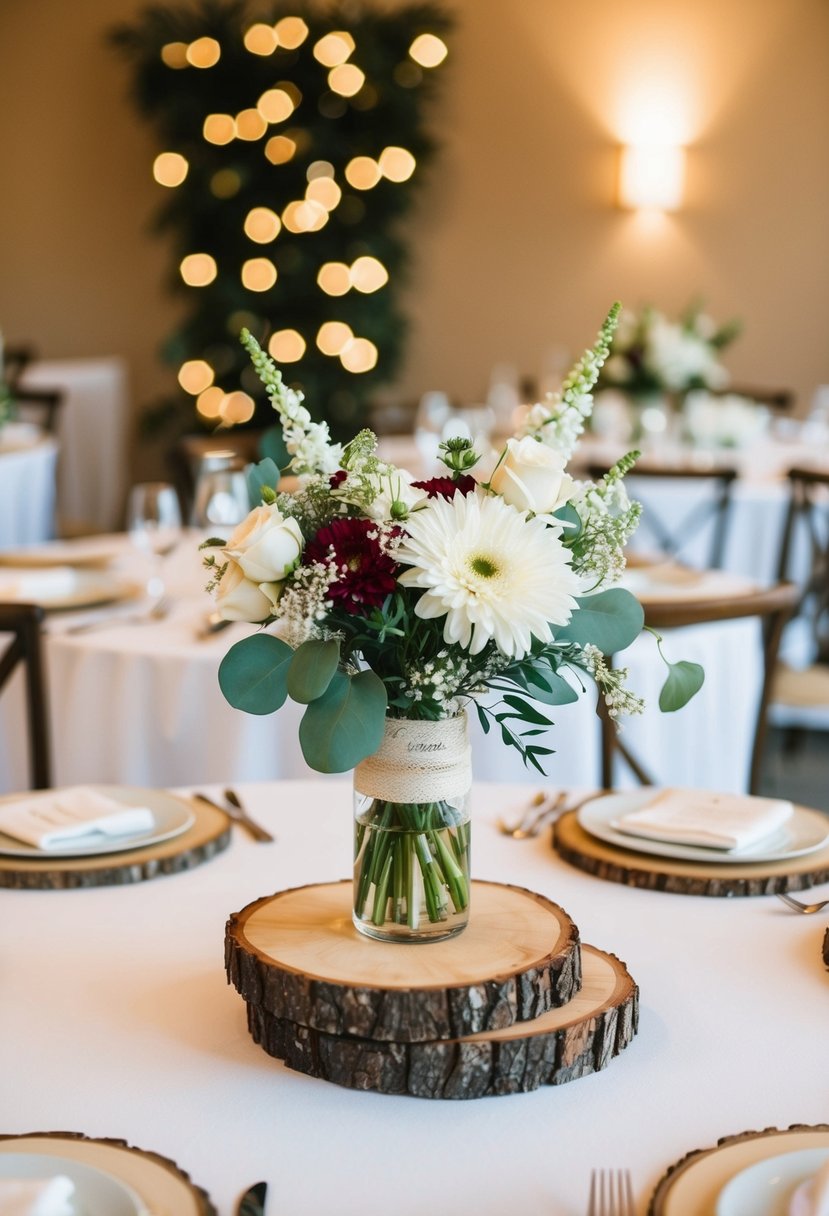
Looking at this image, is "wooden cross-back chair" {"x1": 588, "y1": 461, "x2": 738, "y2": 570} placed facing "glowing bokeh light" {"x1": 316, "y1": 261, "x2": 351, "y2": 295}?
no

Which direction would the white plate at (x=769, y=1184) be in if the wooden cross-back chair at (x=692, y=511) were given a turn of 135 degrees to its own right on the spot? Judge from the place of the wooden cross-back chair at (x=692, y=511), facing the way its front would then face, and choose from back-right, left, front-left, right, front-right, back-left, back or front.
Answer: back-left

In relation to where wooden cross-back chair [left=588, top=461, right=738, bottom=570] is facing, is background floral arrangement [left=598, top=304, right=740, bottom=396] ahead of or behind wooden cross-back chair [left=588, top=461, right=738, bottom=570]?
behind

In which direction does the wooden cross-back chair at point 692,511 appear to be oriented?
toward the camera

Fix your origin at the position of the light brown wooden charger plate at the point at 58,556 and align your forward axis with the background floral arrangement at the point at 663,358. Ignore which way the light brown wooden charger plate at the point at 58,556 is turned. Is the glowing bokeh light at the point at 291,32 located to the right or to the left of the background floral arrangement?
left

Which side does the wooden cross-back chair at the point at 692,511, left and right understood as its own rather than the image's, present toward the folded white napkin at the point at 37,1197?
front

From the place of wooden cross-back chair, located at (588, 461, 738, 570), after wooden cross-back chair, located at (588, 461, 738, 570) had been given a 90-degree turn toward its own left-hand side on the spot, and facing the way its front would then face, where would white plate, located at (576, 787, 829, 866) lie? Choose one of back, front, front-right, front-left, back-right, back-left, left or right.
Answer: right

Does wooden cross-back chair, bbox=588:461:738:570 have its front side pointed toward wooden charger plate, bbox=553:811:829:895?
yes

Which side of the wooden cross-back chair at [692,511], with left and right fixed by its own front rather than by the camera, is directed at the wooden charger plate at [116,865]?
front
